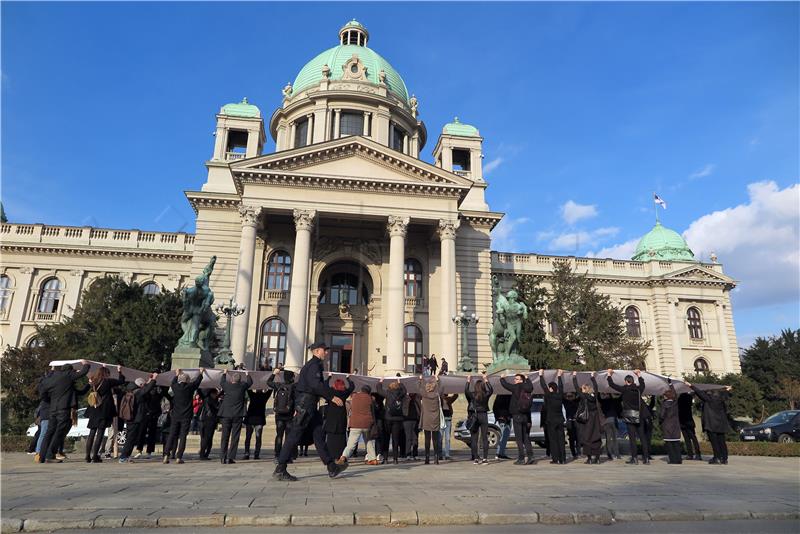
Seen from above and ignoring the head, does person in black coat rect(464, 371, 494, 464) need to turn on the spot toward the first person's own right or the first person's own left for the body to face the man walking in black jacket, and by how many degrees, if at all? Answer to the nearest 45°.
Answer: approximately 135° to the first person's own left

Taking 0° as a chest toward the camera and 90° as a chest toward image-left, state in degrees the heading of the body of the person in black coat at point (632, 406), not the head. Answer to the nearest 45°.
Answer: approximately 180°

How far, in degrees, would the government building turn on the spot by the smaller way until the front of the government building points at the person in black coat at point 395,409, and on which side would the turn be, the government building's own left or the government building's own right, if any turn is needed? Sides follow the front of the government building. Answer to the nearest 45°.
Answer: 0° — it already faces them

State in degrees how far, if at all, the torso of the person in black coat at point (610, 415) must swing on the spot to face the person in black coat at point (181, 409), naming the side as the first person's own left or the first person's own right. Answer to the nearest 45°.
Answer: approximately 135° to the first person's own left

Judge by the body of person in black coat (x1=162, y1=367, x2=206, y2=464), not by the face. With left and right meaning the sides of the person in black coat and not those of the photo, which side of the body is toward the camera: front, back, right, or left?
back

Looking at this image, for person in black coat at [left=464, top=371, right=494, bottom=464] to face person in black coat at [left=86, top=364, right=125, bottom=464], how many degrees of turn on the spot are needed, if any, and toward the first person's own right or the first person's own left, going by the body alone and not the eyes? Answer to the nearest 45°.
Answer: approximately 90° to the first person's own left

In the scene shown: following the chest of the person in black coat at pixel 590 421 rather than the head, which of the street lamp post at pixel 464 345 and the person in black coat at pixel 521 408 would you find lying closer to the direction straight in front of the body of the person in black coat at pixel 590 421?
the street lamp post

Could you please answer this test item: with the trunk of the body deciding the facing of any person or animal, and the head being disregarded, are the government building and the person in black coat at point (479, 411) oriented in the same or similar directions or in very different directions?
very different directions

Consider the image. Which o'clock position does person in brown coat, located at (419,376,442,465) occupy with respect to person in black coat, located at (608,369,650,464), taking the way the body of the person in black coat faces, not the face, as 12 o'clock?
The person in brown coat is roughly at 8 o'clock from the person in black coat.

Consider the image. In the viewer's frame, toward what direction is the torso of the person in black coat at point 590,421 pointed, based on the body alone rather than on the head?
away from the camera

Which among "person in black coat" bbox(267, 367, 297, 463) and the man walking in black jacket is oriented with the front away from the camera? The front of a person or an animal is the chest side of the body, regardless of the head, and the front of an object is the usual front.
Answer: the person in black coat

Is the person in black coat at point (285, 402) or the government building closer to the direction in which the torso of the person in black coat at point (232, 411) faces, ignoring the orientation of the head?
the government building

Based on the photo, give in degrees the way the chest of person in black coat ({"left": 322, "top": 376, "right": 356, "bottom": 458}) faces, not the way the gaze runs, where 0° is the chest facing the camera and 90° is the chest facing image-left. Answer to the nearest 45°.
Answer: approximately 180°

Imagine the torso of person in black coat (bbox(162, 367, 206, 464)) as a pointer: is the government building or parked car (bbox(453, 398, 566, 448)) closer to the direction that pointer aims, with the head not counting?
the government building
